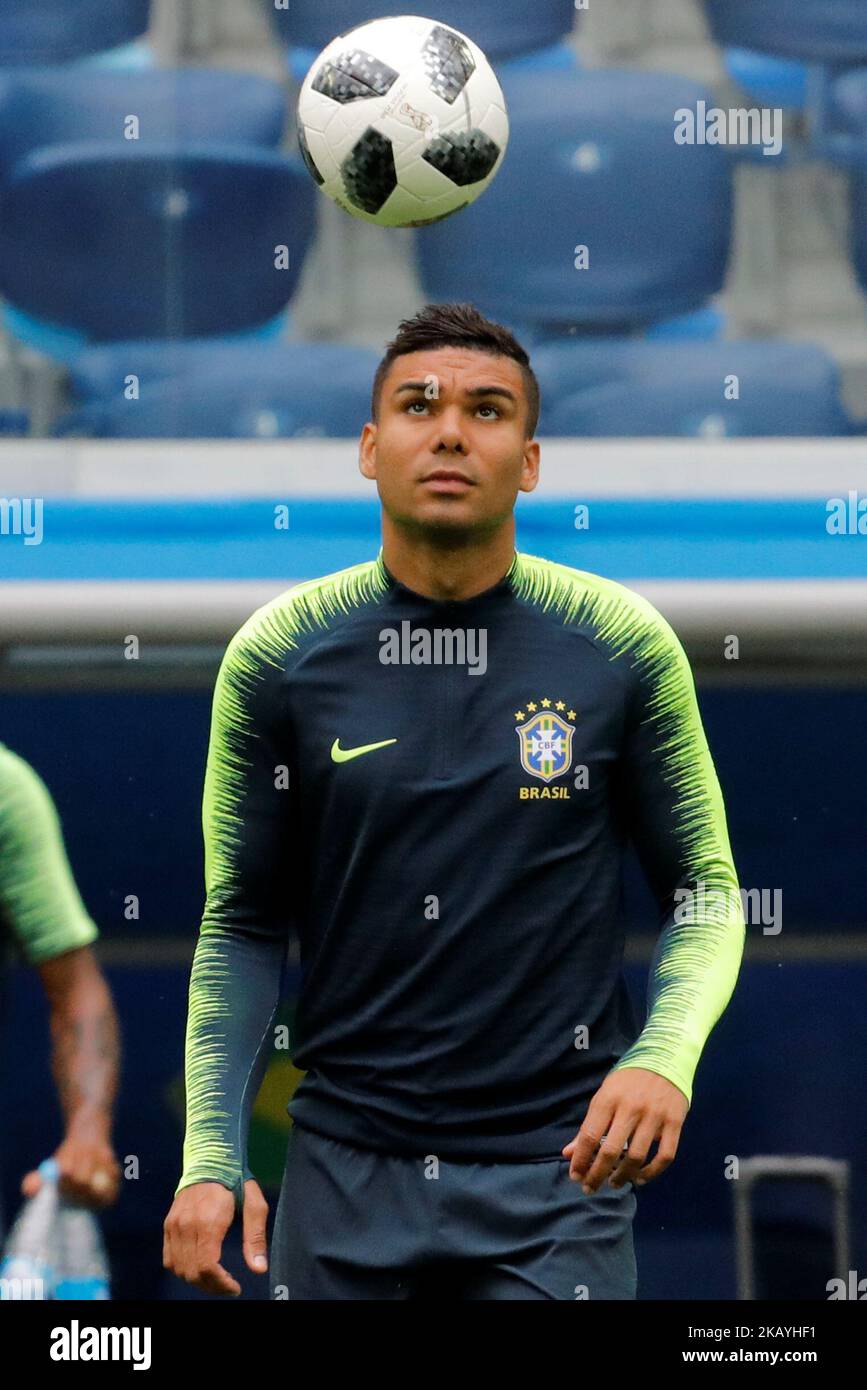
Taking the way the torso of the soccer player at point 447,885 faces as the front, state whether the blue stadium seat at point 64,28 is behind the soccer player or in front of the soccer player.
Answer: behind

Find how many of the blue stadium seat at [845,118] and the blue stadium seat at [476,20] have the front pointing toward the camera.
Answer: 2

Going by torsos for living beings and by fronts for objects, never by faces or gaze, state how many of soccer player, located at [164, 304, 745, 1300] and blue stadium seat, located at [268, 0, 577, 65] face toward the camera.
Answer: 2

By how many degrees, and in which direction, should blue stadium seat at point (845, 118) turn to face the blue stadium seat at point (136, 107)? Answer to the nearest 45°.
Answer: approximately 90° to its right

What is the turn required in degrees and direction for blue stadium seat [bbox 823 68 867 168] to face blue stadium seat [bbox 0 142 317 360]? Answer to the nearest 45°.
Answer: approximately 90° to its right
